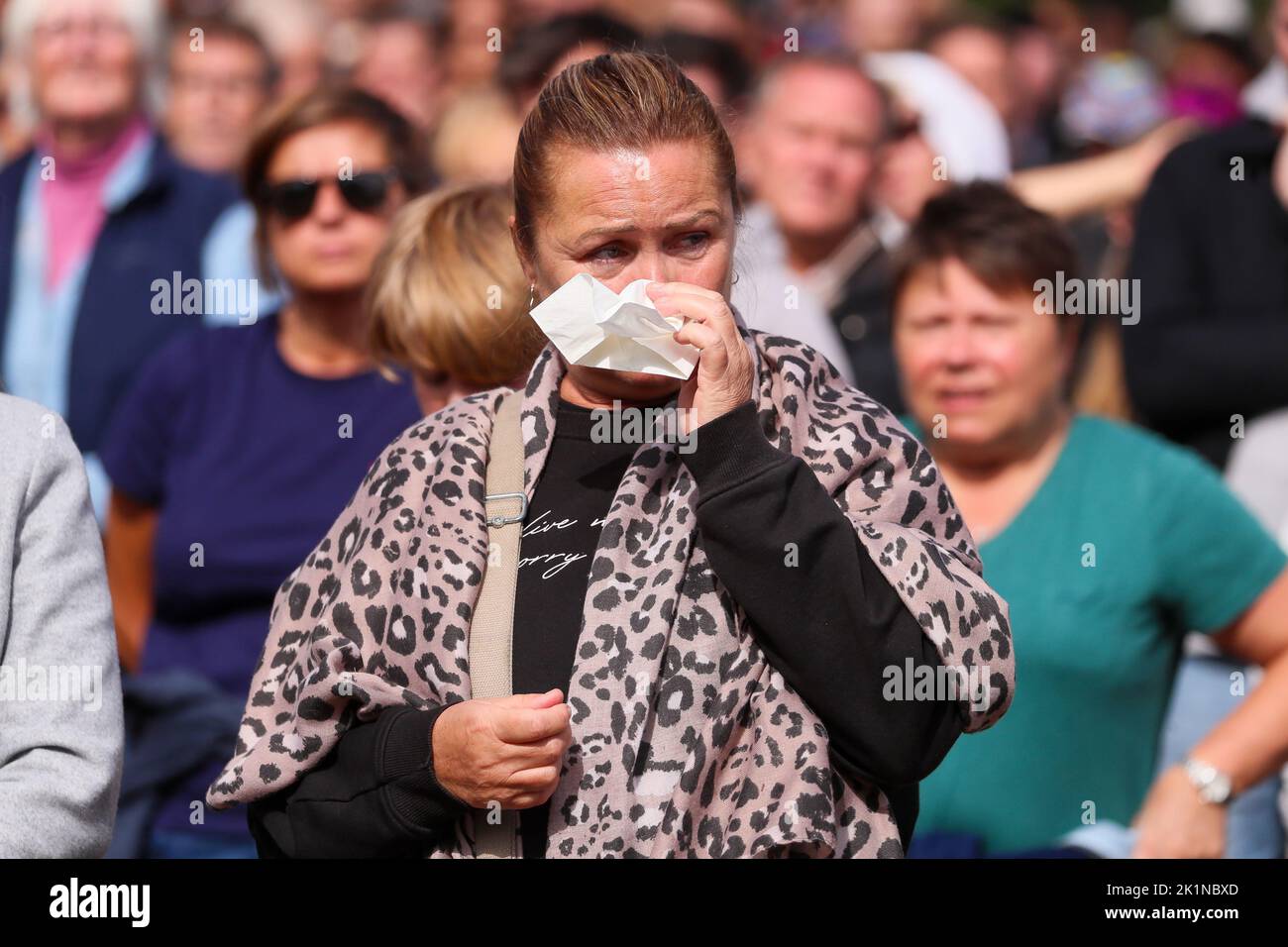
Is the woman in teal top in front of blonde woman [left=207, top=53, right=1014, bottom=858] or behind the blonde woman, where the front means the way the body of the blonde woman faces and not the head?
behind

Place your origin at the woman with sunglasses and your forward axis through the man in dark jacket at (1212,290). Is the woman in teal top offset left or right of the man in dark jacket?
right

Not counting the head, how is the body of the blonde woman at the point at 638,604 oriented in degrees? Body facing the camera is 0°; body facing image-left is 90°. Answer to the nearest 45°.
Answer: approximately 0°

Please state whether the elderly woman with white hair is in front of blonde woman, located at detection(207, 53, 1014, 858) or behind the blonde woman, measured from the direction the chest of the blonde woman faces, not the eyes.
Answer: behind

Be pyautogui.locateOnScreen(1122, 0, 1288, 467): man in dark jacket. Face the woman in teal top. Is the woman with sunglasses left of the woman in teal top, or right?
right

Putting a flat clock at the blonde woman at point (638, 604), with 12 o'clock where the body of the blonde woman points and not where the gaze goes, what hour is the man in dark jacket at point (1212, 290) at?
The man in dark jacket is roughly at 7 o'clock from the blonde woman.
